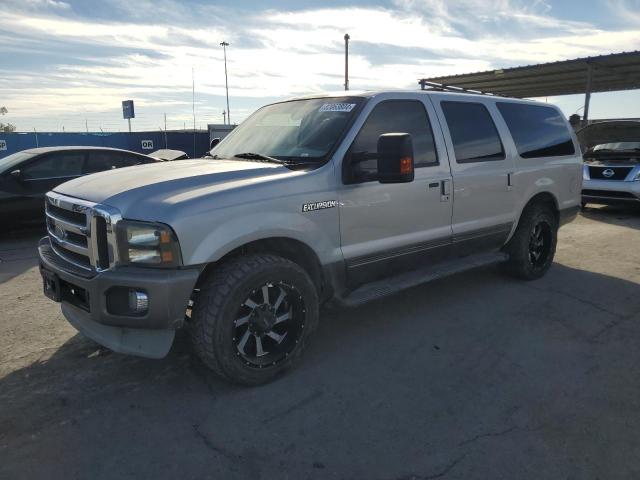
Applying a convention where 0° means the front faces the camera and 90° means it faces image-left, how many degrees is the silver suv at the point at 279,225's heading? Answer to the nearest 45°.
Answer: approximately 45°

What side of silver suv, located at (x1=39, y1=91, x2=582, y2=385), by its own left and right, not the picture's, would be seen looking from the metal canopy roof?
back

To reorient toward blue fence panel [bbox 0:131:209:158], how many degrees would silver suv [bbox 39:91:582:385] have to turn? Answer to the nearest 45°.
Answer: approximately 135° to its right

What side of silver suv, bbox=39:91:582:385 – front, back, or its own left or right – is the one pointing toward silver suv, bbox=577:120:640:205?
back

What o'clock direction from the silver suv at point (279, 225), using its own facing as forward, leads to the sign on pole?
The sign on pole is roughly at 4 o'clock from the silver suv.
